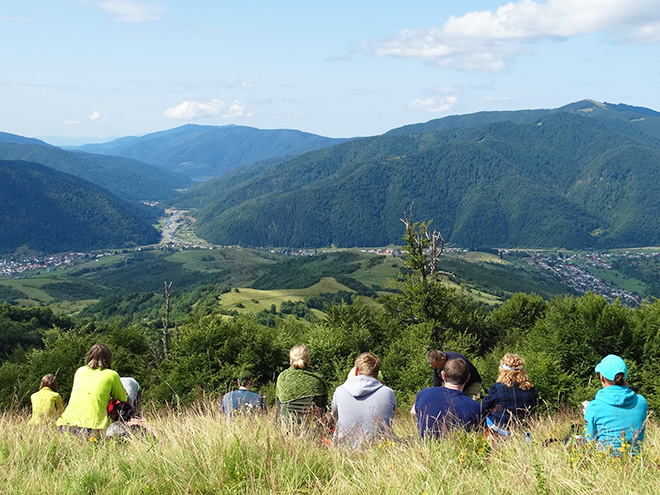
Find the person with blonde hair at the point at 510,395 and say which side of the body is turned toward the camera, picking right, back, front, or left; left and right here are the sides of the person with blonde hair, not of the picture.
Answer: back

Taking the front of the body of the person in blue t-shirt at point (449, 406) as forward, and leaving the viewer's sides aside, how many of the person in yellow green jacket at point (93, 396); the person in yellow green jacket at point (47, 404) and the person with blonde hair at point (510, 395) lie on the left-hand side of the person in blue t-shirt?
2

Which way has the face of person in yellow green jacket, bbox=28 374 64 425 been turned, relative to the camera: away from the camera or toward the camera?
away from the camera

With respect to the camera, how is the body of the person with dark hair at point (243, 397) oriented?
away from the camera

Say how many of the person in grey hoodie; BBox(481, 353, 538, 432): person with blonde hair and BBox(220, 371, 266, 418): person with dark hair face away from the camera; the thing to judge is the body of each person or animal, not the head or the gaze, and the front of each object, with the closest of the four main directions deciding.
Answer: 3

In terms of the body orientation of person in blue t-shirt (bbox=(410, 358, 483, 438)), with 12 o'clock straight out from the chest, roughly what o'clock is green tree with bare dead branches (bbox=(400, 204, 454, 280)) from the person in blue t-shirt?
The green tree with bare dead branches is roughly at 12 o'clock from the person in blue t-shirt.

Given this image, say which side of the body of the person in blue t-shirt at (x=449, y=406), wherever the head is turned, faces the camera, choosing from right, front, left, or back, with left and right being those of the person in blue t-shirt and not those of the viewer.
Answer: back

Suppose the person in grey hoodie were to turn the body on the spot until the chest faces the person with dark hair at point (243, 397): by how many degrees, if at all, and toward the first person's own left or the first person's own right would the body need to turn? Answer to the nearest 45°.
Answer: approximately 45° to the first person's own left

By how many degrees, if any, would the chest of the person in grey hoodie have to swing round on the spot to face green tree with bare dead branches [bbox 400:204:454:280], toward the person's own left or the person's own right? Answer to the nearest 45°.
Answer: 0° — they already face it

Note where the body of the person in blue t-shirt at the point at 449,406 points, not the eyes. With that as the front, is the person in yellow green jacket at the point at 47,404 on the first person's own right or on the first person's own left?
on the first person's own left

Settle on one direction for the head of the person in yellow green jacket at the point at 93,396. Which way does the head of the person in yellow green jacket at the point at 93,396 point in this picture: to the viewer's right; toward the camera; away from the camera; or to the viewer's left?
away from the camera

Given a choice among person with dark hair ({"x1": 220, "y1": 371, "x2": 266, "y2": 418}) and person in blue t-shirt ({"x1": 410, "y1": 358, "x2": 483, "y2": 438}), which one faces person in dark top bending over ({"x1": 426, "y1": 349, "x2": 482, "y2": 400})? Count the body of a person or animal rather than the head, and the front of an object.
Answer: the person in blue t-shirt

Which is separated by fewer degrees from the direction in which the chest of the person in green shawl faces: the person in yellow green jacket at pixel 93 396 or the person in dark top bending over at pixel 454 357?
the person in dark top bending over

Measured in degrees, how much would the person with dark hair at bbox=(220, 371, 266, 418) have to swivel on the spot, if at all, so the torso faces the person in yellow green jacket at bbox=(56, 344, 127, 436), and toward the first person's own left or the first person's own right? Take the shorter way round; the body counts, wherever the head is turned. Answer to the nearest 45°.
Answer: approximately 135° to the first person's own left

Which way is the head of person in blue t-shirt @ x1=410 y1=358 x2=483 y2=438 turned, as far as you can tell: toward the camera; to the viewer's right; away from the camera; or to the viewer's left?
away from the camera

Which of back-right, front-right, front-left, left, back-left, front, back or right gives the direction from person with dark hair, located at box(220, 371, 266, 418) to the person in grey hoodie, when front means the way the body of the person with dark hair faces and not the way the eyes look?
back-right

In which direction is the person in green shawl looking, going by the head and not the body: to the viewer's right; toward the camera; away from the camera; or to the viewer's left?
away from the camera

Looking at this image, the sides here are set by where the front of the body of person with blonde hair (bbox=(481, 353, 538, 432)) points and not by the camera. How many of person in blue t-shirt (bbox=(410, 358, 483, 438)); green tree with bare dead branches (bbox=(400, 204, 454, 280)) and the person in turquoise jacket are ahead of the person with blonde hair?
1

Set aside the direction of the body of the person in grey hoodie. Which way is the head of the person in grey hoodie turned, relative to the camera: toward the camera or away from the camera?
away from the camera
